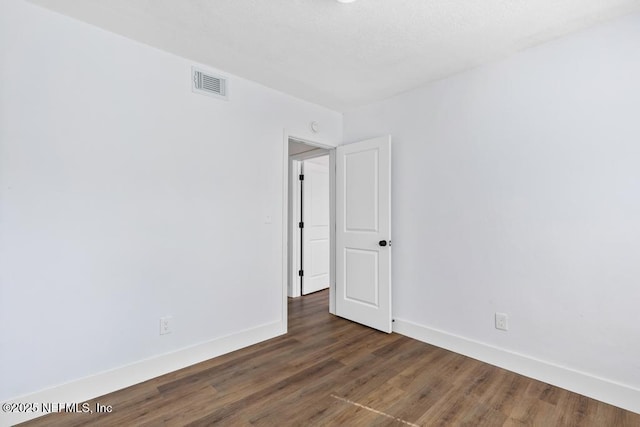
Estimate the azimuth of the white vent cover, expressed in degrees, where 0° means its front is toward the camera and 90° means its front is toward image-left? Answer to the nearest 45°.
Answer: approximately 315°

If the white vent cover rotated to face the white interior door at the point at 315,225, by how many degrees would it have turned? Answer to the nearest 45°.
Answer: approximately 90° to its left
